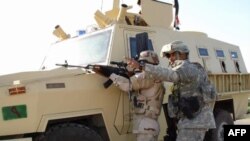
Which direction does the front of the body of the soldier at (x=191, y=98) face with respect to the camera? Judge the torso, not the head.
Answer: to the viewer's left

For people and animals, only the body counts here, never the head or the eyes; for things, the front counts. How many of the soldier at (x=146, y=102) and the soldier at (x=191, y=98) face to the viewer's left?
2

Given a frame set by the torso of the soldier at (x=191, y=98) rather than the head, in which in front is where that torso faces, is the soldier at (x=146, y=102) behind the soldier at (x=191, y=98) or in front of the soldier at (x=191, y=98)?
in front

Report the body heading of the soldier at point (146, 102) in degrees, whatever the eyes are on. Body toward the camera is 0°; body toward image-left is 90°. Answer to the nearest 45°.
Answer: approximately 90°
